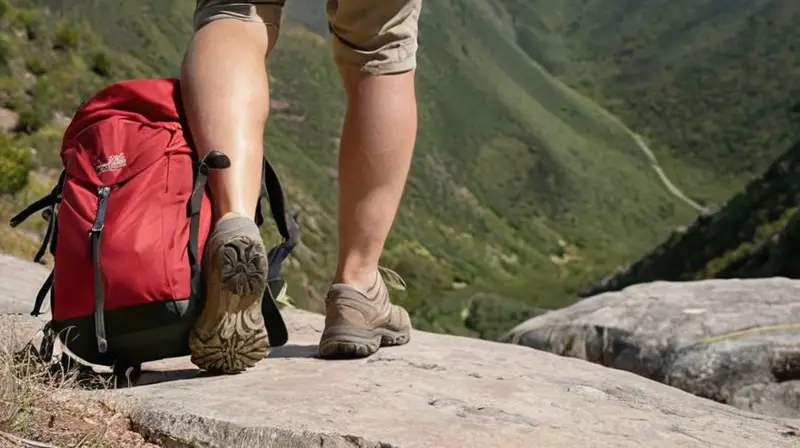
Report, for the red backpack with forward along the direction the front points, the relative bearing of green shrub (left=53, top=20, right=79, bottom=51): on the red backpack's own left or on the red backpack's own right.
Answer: on the red backpack's own right

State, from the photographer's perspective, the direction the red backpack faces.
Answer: facing the viewer and to the left of the viewer

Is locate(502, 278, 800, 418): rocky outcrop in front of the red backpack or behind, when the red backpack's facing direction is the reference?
behind

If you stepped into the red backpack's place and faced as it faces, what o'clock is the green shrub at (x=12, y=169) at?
The green shrub is roughly at 4 o'clock from the red backpack.

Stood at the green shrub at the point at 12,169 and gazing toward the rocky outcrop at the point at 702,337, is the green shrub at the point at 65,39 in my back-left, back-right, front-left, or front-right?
back-left
